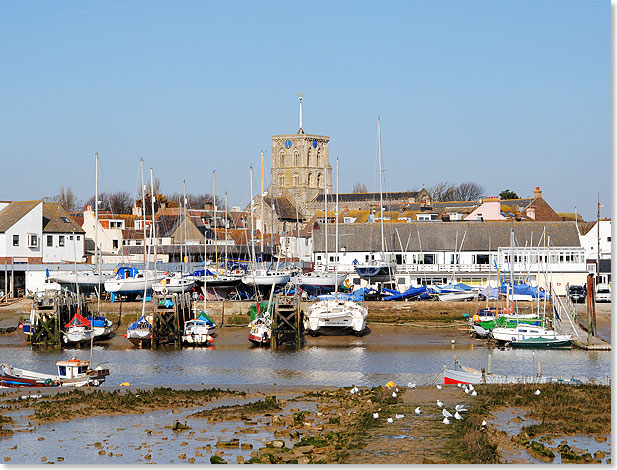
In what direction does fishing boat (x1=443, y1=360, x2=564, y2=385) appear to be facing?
to the viewer's left

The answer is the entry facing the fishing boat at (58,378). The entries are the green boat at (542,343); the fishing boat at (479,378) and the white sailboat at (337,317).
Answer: the fishing boat at (479,378)

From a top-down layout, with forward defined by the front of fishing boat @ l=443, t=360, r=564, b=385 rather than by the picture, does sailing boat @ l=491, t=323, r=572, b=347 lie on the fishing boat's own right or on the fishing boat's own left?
on the fishing boat's own right

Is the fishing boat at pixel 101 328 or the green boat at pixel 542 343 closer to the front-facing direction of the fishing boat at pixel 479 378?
the fishing boat
